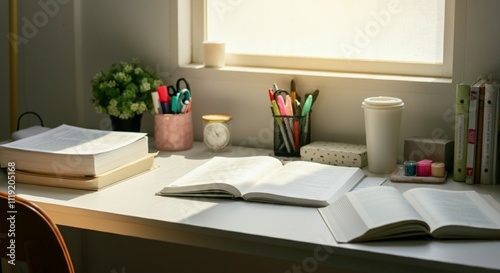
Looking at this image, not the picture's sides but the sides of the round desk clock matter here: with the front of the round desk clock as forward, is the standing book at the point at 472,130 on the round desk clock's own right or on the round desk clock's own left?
on the round desk clock's own left

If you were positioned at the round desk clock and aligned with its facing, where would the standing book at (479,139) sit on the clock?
The standing book is roughly at 10 o'clock from the round desk clock.

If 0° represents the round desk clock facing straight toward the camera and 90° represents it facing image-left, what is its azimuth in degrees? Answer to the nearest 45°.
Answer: approximately 0°

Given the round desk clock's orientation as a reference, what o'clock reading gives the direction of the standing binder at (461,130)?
The standing binder is roughly at 10 o'clock from the round desk clock.

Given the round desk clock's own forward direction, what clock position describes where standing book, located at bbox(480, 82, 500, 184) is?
The standing book is roughly at 10 o'clock from the round desk clock.
